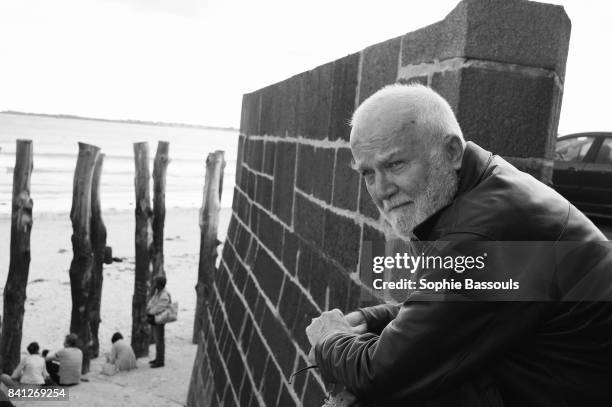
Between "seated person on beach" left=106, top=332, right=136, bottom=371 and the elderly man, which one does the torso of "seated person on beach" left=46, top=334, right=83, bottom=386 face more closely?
the seated person on beach

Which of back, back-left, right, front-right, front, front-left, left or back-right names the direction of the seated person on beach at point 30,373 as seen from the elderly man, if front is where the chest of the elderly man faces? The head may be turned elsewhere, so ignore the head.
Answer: front-right

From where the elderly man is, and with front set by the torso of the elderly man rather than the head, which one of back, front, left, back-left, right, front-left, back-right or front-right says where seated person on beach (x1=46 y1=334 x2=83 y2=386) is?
front-right

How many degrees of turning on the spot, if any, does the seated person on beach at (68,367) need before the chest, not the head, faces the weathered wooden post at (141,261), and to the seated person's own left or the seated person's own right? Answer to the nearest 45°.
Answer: approximately 90° to the seated person's own right

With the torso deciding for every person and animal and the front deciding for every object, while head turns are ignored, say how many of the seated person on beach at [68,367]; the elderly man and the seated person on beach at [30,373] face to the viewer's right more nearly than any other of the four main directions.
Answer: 0

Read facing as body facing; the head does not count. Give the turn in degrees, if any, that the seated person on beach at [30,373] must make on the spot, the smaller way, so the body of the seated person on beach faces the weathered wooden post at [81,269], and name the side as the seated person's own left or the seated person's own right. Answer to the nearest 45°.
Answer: approximately 90° to the seated person's own right

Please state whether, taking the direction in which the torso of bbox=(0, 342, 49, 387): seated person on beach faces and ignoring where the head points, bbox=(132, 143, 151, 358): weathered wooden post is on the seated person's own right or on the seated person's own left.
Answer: on the seated person's own right

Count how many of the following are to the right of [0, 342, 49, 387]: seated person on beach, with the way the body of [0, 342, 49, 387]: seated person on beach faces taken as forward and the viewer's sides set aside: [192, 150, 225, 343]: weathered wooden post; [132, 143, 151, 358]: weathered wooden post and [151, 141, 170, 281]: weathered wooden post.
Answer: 3

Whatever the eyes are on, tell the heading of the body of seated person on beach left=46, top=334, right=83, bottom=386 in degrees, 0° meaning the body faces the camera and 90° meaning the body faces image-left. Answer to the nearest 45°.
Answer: approximately 135°

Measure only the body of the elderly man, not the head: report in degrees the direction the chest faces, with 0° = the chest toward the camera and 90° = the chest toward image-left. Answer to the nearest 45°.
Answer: approximately 90°
